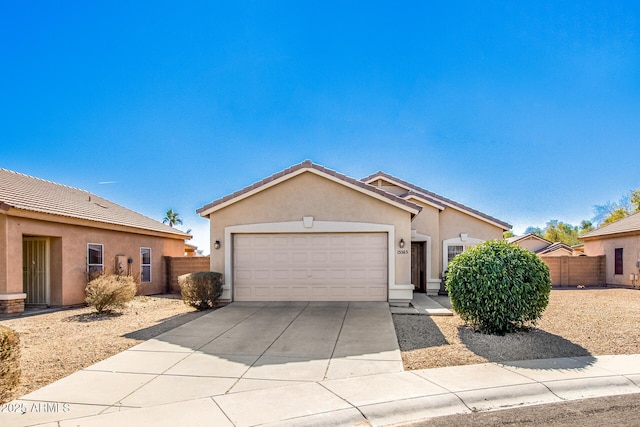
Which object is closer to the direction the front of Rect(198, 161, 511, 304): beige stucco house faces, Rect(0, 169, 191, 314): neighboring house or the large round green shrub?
the large round green shrub

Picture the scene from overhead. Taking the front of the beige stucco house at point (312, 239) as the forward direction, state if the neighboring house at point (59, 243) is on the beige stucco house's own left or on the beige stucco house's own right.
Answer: on the beige stucco house's own right

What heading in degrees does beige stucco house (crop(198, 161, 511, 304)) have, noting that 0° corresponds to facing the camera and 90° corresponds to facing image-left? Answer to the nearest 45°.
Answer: approximately 0°

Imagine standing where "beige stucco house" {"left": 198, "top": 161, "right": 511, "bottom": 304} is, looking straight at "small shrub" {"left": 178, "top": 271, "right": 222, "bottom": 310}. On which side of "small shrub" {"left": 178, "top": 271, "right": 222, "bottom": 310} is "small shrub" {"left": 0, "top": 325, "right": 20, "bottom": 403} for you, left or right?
left

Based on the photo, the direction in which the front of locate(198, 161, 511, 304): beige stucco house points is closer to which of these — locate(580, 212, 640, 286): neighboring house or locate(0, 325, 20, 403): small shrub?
the small shrub

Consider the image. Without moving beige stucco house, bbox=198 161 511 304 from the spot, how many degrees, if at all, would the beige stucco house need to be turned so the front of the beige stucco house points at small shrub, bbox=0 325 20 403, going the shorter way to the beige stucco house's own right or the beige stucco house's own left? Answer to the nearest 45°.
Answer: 0° — it already faces it
